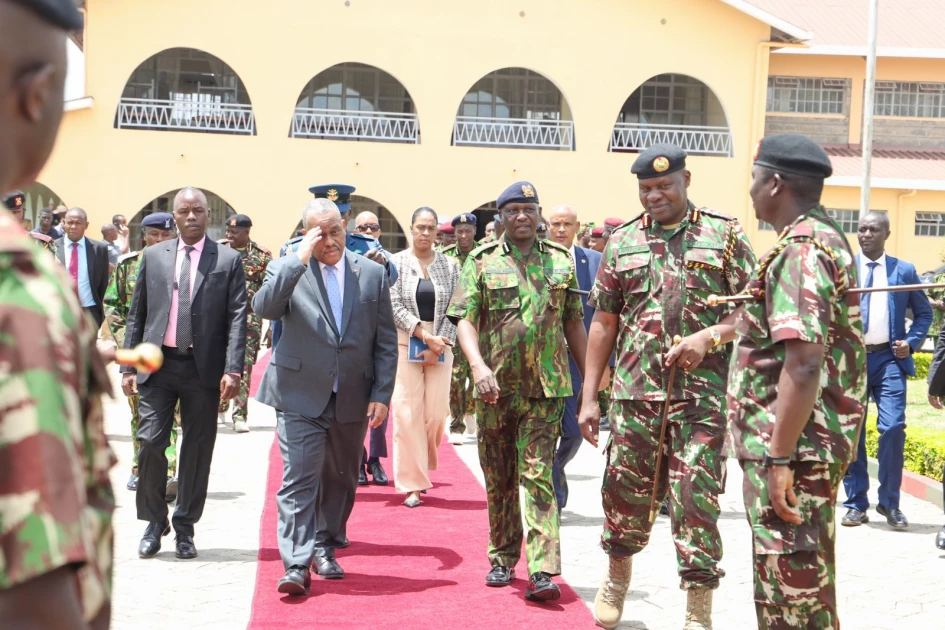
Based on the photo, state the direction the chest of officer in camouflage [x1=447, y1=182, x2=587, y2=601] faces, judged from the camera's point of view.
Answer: toward the camera

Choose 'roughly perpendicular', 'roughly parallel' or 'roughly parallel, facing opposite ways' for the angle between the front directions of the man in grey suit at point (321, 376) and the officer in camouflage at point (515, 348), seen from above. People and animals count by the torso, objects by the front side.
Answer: roughly parallel

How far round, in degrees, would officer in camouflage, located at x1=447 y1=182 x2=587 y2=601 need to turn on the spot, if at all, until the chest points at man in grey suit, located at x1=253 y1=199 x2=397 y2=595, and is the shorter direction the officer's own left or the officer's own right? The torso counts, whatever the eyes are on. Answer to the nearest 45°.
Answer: approximately 90° to the officer's own right

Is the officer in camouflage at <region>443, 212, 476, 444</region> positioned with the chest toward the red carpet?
yes

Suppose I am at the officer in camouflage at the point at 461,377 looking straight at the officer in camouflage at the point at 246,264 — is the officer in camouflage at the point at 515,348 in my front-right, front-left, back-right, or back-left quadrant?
back-left

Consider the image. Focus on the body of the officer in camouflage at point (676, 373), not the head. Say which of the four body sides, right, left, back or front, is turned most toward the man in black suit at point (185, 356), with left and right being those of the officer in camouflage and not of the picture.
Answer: right

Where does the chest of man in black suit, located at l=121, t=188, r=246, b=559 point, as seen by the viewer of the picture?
toward the camera

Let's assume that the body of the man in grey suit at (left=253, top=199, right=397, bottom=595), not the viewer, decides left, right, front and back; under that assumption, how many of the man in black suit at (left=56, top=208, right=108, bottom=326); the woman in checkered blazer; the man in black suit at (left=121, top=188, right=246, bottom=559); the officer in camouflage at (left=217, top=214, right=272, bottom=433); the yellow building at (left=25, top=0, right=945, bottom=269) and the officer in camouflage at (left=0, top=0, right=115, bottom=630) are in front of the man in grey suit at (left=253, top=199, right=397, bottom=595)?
1

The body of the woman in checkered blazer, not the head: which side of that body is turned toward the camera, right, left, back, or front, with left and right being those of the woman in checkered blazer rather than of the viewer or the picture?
front

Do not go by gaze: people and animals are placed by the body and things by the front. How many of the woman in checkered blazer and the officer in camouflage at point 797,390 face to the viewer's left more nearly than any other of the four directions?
1

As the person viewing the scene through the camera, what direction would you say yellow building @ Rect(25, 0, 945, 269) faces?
facing the viewer

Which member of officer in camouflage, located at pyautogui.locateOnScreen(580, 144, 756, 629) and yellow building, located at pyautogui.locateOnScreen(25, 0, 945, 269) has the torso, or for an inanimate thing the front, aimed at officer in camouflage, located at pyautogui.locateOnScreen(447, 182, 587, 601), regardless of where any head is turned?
the yellow building

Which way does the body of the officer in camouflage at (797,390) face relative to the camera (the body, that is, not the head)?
to the viewer's left
